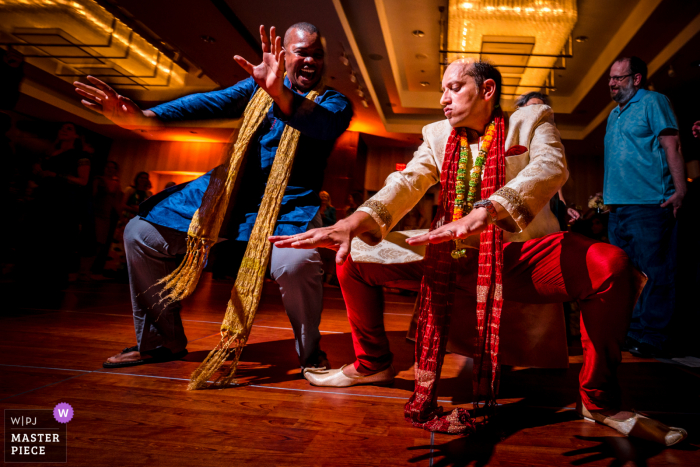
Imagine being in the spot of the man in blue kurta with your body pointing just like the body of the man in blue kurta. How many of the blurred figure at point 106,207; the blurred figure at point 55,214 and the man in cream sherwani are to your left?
1

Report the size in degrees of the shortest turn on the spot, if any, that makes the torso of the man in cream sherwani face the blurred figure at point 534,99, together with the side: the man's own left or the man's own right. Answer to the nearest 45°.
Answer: approximately 135° to the man's own right

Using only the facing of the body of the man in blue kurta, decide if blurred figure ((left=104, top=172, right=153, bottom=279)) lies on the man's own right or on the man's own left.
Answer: on the man's own right

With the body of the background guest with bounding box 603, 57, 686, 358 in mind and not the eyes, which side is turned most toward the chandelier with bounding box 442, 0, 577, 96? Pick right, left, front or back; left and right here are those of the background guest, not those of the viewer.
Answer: right

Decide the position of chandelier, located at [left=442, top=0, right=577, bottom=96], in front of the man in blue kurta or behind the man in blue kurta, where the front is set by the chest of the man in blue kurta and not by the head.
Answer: behind

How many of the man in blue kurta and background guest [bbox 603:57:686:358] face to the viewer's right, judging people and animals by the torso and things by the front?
0

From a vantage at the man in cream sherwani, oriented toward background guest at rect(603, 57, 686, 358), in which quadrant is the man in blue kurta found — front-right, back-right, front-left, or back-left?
back-left

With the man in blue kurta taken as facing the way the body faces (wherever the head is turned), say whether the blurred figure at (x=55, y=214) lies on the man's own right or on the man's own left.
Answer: on the man's own right

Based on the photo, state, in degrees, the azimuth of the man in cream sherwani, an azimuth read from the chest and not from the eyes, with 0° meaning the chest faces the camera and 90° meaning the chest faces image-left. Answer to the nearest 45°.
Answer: approximately 45°

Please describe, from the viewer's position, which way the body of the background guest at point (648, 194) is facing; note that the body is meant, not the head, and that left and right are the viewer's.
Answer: facing the viewer and to the left of the viewer

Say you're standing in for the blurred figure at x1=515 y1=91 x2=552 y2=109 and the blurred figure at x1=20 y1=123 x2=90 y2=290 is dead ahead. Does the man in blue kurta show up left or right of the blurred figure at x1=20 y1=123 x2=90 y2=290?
left

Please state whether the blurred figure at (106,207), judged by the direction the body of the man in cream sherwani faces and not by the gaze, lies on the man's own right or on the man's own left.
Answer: on the man's own right

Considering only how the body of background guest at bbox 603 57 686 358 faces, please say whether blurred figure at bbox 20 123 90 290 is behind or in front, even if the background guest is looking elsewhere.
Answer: in front
